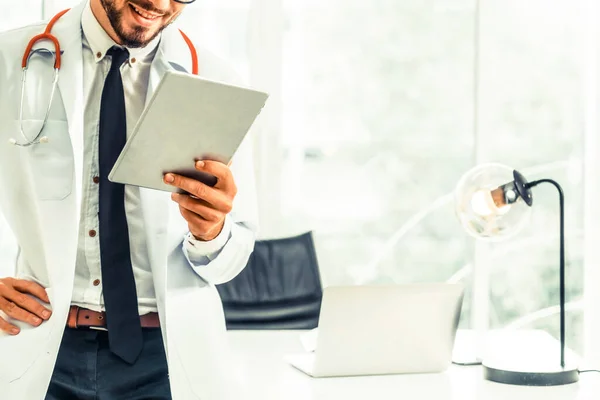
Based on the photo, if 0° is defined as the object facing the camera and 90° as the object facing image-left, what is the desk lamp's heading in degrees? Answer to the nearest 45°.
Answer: approximately 90°

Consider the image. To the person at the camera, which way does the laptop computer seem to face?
facing away from the viewer and to the left of the viewer

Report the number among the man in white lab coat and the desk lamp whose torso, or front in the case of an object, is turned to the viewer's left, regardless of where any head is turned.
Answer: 1

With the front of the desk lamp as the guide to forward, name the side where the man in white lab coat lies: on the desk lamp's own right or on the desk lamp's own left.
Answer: on the desk lamp's own left

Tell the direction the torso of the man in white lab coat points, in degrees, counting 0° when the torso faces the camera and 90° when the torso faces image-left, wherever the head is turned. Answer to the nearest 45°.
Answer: approximately 0°

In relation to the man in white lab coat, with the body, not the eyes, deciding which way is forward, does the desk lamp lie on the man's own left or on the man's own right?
on the man's own left

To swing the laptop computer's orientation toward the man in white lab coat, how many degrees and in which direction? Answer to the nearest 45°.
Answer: approximately 90° to its left
